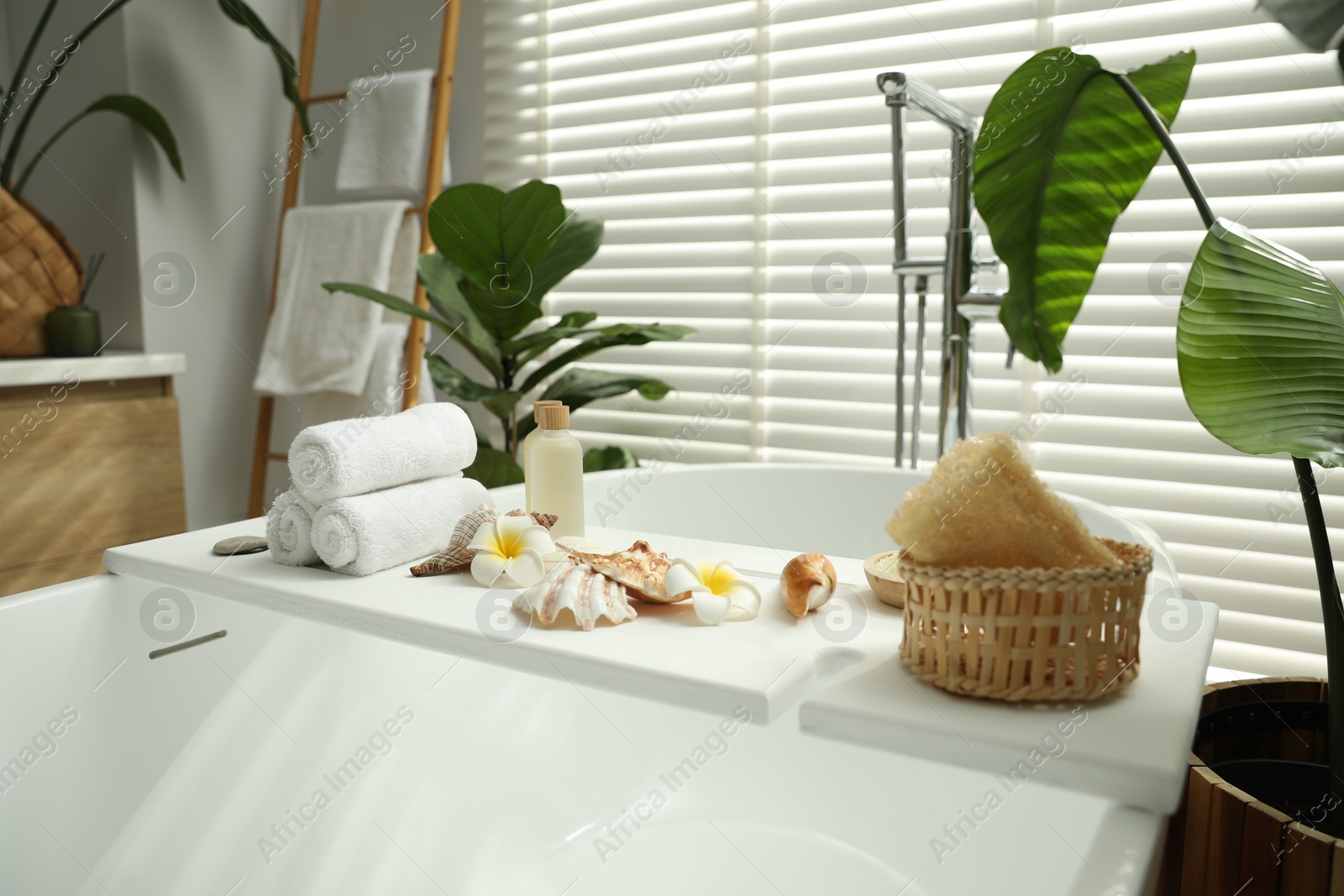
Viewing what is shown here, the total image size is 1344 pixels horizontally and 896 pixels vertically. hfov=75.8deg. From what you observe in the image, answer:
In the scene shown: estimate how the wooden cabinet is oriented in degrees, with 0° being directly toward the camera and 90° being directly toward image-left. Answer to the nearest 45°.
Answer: approximately 315°

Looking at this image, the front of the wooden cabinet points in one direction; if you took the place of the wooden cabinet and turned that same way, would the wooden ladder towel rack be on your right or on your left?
on your left

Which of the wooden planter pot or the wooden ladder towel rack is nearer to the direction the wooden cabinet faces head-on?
the wooden planter pot
